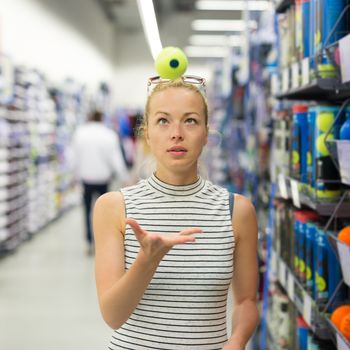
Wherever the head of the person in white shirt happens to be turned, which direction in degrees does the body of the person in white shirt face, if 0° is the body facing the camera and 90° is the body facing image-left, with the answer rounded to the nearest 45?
approximately 180°

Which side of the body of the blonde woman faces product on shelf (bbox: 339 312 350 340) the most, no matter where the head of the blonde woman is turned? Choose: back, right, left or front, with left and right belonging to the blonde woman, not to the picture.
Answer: left

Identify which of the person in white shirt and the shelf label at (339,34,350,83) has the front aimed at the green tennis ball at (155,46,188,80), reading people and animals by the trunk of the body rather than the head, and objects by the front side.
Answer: the shelf label

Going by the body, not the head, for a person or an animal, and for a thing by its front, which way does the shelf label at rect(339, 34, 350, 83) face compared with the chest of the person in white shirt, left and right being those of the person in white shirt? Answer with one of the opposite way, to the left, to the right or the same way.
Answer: to the left

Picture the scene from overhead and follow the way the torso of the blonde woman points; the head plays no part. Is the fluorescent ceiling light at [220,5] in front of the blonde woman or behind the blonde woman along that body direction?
behind

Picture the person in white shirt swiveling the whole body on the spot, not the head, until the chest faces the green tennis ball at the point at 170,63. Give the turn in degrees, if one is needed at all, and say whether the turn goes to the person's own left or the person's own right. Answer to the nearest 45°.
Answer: approximately 180°

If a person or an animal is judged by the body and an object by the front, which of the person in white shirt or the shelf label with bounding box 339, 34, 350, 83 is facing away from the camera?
the person in white shirt

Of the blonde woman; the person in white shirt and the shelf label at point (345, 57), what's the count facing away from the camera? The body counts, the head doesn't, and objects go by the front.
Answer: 1

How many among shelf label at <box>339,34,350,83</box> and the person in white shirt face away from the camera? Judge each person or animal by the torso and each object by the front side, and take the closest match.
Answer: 1

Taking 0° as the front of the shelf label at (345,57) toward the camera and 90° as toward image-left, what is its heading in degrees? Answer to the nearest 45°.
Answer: approximately 45°
